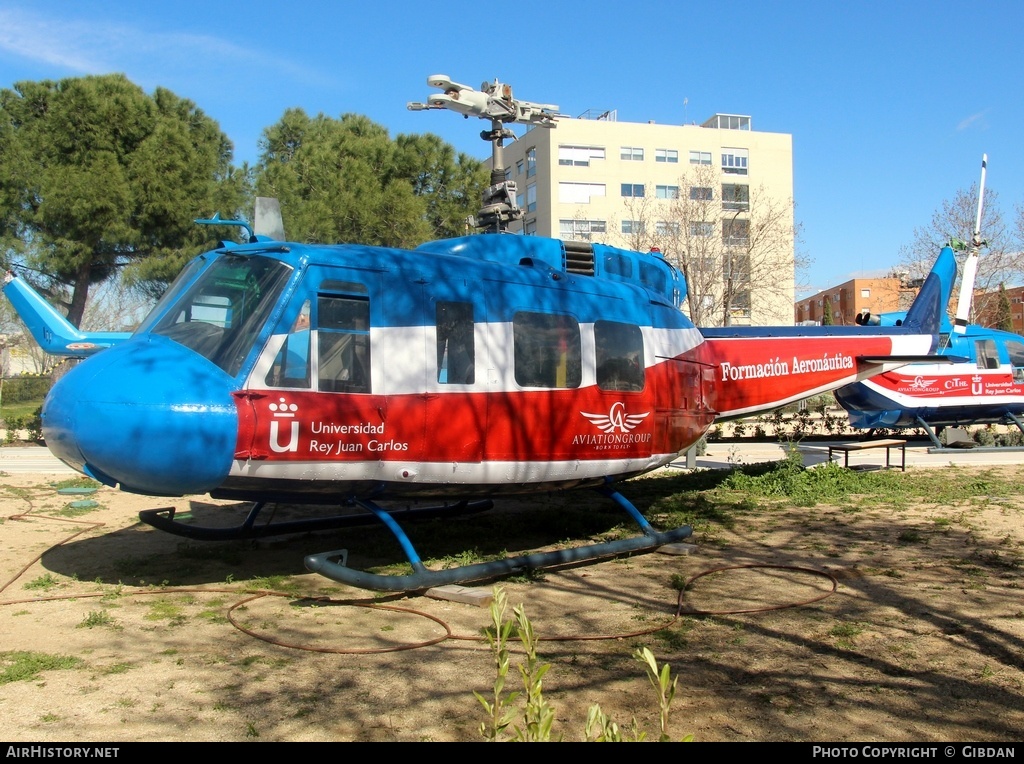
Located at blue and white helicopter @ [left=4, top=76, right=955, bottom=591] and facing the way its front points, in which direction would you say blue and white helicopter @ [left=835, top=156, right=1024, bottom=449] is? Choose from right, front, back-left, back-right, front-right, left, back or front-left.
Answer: back

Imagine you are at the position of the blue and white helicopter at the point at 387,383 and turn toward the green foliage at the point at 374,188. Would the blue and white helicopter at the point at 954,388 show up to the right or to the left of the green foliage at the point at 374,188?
right

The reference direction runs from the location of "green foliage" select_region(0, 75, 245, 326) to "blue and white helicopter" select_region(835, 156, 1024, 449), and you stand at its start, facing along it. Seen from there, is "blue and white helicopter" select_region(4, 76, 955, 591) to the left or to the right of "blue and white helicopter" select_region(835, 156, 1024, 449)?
right

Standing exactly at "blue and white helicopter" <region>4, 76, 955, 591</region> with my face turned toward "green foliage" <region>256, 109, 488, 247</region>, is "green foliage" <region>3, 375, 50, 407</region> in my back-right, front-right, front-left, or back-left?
front-left

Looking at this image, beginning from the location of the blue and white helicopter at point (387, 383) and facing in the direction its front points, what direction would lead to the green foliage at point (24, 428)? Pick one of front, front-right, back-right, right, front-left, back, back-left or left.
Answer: right

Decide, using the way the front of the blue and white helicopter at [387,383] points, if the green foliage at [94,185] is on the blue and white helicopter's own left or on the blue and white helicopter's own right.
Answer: on the blue and white helicopter's own right

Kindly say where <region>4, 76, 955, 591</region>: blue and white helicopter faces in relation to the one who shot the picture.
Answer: facing the viewer and to the left of the viewer
